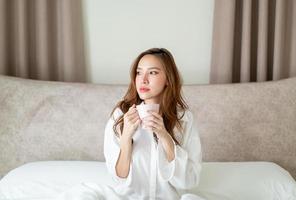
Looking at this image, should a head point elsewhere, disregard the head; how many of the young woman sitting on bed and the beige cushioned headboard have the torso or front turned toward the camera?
2

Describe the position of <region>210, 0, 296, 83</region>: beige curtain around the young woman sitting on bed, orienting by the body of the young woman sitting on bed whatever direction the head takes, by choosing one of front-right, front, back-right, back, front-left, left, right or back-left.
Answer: back-left

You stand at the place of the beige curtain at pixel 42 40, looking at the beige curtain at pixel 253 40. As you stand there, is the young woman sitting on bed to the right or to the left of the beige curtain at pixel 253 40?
right

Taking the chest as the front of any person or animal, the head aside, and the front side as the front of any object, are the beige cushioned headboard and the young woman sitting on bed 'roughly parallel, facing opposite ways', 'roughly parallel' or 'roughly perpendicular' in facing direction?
roughly parallel

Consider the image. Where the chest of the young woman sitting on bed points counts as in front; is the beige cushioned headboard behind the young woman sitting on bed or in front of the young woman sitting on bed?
behind

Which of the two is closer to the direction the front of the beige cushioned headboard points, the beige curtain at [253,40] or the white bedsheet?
the white bedsheet

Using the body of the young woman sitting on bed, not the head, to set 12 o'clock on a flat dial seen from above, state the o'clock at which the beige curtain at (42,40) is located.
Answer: The beige curtain is roughly at 5 o'clock from the young woman sitting on bed.

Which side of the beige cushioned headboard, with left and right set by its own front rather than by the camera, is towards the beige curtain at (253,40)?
left

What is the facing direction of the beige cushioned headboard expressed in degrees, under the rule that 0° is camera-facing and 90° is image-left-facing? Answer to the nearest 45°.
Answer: approximately 0°

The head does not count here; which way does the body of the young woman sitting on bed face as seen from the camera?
toward the camera

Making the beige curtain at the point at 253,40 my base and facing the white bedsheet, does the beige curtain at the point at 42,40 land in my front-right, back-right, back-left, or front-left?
front-right

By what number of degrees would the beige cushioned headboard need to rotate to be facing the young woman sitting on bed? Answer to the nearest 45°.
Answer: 0° — it already faces them
